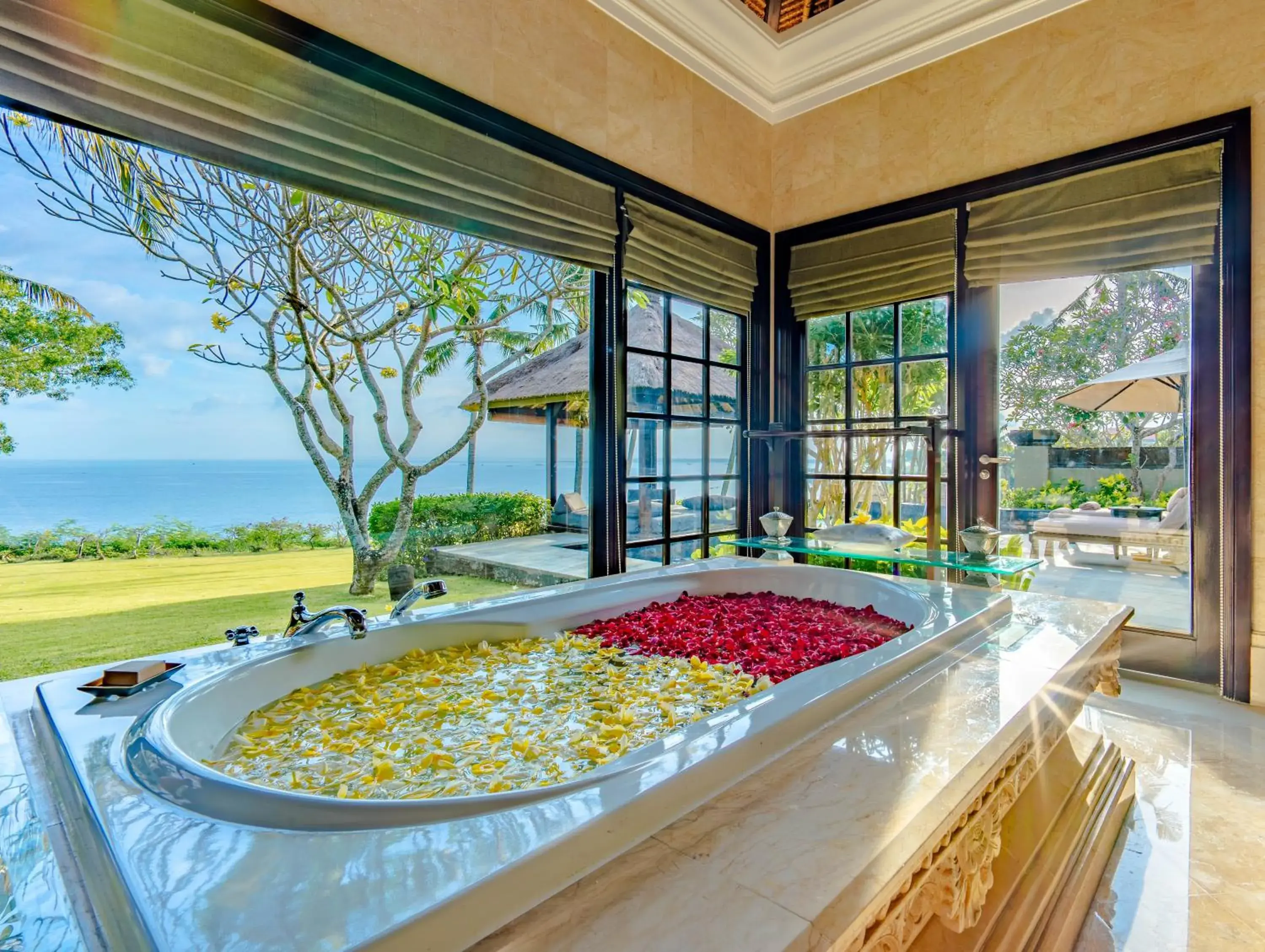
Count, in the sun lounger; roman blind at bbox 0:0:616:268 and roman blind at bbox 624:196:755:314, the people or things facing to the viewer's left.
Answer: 1

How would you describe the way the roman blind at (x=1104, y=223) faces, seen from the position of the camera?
facing the viewer and to the left of the viewer

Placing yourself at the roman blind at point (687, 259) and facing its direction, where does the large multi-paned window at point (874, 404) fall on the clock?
The large multi-paned window is roughly at 10 o'clock from the roman blind.

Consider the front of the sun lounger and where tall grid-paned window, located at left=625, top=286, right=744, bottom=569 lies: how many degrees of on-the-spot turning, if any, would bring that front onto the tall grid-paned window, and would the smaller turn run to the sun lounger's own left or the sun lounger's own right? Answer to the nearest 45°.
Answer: approximately 45° to the sun lounger's own left

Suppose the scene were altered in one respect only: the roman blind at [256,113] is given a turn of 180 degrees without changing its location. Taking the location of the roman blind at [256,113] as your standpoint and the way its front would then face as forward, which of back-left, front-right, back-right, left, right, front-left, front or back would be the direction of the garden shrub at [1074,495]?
back-right

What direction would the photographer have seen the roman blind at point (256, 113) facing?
facing the viewer and to the right of the viewer

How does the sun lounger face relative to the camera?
to the viewer's left

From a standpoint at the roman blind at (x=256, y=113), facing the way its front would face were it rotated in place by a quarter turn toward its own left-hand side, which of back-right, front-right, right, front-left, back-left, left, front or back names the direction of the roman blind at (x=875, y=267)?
front-right

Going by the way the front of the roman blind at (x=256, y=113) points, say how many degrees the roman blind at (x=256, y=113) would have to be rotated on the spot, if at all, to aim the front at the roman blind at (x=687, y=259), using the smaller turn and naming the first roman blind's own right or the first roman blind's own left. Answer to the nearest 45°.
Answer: approximately 45° to the first roman blind's own left

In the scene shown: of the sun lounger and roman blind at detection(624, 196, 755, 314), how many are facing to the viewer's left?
1

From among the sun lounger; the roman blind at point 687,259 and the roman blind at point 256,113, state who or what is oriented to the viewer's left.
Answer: the sun lounger

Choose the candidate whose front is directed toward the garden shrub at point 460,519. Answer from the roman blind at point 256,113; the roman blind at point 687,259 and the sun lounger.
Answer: the sun lounger

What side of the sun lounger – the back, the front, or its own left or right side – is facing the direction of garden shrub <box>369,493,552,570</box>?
front

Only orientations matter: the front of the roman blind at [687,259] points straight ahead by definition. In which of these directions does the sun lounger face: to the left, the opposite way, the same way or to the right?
the opposite way
